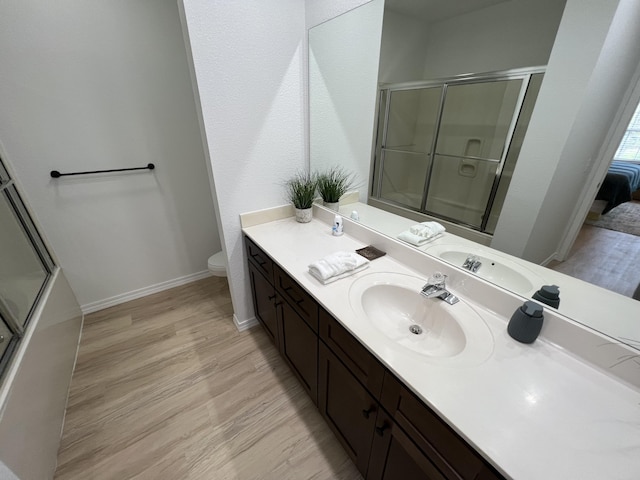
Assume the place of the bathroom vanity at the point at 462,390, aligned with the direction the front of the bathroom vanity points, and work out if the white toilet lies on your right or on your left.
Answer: on your right

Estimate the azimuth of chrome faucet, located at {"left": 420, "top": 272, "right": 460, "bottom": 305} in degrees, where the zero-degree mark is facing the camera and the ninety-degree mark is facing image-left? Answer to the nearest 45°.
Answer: approximately 45°

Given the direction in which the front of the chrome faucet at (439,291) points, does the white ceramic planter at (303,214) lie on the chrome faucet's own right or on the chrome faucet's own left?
on the chrome faucet's own right

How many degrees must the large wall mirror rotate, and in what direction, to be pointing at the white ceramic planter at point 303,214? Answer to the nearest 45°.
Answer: approximately 45° to its right

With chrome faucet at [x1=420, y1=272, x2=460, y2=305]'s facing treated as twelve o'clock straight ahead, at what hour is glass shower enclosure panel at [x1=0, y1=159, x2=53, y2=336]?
The glass shower enclosure panel is roughly at 1 o'clock from the chrome faucet.

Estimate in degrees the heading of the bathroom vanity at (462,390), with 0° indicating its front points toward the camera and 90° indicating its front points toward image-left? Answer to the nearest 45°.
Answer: approximately 45°

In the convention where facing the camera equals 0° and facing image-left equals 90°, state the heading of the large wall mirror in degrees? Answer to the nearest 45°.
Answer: approximately 45°
